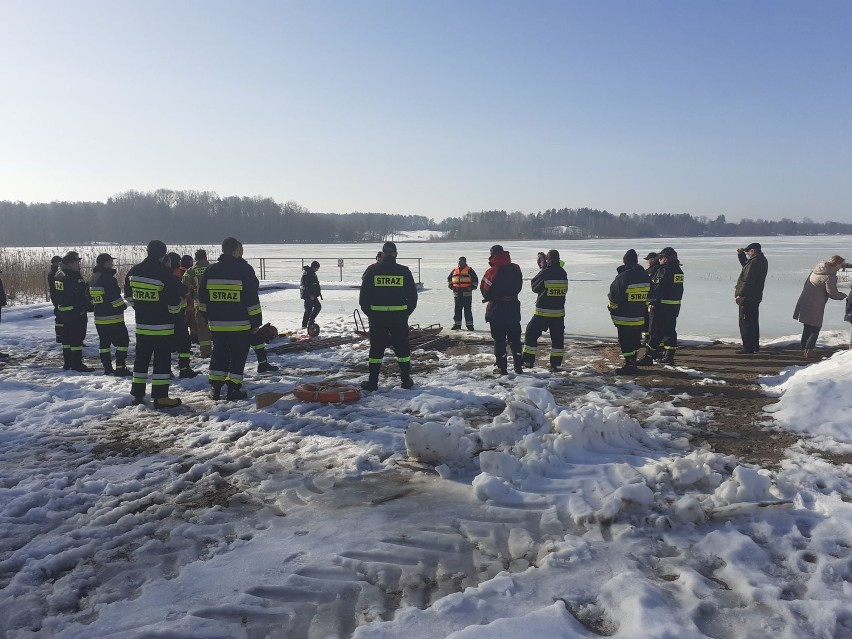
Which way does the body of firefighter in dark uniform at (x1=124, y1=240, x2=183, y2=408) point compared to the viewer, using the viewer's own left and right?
facing away from the viewer and to the right of the viewer

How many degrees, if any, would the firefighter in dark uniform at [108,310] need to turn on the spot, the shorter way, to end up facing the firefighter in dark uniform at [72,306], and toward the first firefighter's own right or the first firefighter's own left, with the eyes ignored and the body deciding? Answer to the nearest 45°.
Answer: approximately 90° to the first firefighter's own left

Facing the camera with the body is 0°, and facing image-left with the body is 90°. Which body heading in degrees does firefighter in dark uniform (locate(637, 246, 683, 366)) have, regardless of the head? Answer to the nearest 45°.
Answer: approximately 135°

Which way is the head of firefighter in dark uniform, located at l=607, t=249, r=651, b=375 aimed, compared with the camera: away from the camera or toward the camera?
away from the camera

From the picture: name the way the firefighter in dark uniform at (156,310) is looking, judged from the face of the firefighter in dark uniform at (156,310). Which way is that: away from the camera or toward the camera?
away from the camera

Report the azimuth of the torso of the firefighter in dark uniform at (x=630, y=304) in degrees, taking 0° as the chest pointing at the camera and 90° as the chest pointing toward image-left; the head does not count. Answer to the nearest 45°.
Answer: approximately 135°

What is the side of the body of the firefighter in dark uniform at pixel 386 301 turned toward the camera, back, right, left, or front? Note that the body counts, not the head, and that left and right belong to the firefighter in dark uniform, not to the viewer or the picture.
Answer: back

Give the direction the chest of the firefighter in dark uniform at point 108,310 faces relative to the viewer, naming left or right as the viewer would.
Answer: facing away from the viewer and to the right of the viewer
